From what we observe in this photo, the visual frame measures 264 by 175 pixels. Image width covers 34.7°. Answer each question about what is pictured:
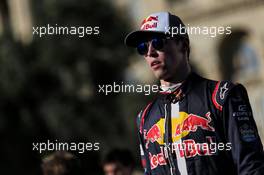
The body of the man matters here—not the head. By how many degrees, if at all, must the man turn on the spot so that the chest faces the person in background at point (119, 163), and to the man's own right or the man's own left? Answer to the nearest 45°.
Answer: approximately 135° to the man's own right

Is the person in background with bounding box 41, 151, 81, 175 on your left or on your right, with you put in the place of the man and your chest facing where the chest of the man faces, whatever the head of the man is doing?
on your right

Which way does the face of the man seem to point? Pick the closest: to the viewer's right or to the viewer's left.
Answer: to the viewer's left

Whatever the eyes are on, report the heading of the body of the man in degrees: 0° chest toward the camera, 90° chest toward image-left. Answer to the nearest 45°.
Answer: approximately 45°
